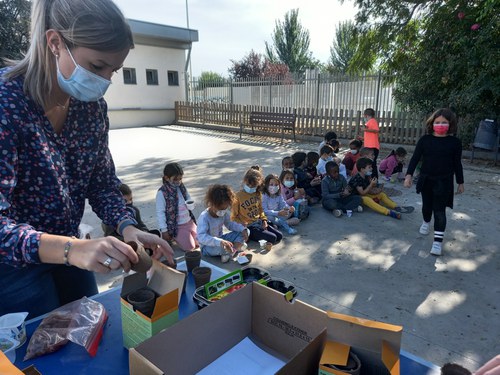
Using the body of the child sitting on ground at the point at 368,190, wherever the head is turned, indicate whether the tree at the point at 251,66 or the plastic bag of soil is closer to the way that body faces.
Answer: the plastic bag of soil

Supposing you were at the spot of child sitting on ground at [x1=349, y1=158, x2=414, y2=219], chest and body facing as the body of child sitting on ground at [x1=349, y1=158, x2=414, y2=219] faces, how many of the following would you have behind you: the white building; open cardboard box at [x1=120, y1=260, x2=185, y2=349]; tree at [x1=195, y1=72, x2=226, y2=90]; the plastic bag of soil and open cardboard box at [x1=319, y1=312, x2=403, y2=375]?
2

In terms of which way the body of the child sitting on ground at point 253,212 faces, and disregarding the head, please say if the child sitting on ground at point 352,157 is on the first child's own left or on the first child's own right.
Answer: on the first child's own left

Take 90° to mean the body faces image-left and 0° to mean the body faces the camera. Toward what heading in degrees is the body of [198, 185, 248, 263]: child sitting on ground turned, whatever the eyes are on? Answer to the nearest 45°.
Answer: approximately 315°

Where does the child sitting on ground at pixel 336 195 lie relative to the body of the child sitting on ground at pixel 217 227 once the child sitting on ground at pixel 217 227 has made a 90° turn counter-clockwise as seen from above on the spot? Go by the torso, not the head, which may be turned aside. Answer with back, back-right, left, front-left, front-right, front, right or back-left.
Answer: front

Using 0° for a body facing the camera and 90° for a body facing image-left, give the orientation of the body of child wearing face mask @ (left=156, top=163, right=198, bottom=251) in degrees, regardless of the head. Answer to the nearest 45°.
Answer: approximately 315°

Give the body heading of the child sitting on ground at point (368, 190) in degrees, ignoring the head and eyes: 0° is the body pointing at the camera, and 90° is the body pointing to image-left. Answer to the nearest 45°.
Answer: approximately 315°

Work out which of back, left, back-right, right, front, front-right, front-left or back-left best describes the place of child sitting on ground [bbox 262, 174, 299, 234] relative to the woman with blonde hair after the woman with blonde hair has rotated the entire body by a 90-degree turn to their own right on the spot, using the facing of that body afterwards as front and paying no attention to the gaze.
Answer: back

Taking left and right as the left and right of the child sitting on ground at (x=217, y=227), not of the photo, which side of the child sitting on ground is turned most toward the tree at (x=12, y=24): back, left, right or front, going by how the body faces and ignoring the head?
back
